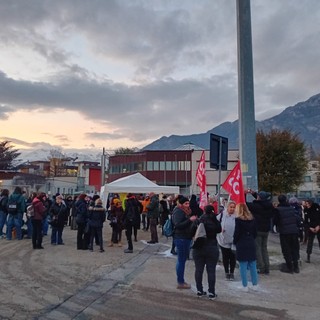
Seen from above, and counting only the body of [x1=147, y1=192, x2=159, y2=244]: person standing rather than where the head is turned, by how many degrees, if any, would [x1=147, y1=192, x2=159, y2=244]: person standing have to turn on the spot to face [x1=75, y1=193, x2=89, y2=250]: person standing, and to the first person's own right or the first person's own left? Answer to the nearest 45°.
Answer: approximately 45° to the first person's own left

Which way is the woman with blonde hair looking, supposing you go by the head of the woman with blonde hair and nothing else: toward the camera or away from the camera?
away from the camera

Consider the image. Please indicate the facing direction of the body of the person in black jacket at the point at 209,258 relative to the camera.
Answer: away from the camera

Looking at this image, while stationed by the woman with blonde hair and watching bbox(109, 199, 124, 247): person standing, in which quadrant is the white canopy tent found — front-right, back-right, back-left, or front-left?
front-right

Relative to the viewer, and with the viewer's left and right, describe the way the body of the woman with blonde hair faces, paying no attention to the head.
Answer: facing away from the viewer

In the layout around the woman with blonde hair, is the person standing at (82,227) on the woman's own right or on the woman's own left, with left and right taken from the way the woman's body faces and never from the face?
on the woman's own left

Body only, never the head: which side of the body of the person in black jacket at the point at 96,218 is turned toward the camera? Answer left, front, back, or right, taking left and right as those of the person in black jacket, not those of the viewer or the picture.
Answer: back
